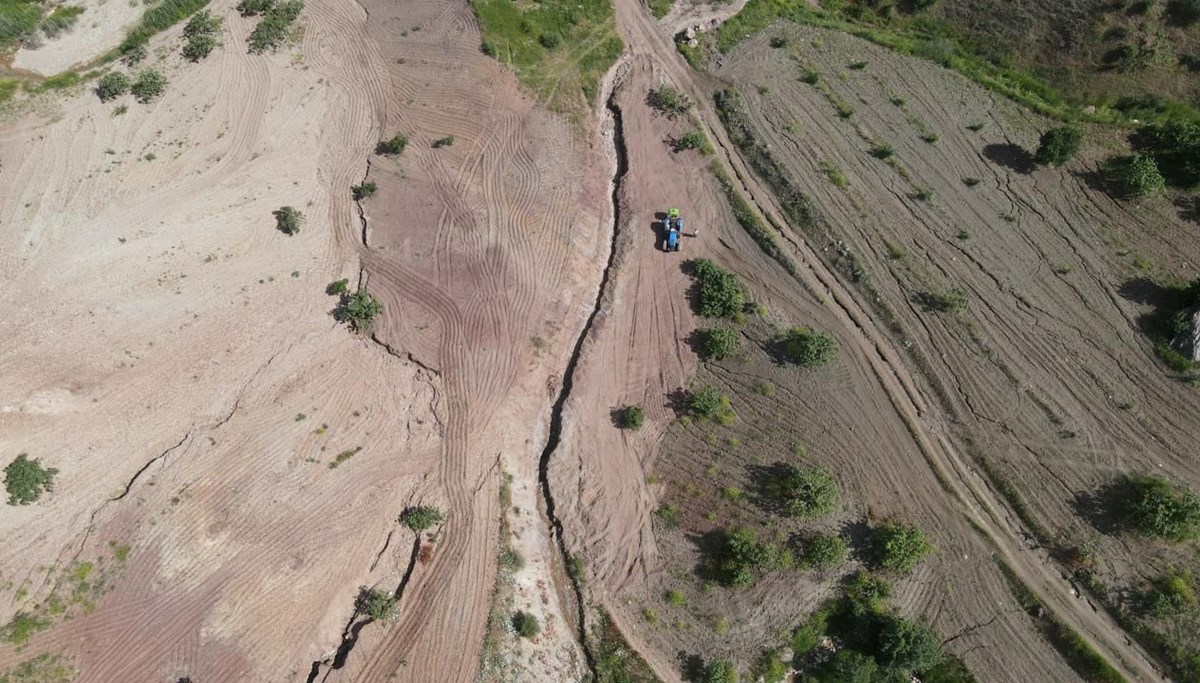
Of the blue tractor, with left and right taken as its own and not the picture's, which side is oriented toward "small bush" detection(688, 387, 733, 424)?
front

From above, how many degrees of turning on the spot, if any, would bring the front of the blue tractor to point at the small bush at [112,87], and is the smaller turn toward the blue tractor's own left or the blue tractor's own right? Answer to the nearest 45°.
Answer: approximately 90° to the blue tractor's own right

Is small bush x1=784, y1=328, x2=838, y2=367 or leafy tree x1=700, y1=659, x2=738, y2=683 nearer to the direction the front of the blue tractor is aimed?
the leafy tree

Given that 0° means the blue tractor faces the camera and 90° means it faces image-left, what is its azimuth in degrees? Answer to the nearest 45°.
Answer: approximately 0°

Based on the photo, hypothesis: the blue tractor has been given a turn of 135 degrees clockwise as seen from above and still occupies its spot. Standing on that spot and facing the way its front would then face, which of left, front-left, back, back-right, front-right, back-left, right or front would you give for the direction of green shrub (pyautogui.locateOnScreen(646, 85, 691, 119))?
front-right

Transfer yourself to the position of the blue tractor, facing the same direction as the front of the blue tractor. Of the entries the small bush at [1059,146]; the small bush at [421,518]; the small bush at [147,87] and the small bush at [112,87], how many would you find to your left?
1

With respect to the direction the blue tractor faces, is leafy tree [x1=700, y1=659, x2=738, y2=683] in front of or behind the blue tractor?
in front

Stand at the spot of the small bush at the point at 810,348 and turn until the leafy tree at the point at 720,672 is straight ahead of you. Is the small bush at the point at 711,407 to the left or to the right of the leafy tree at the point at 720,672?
right

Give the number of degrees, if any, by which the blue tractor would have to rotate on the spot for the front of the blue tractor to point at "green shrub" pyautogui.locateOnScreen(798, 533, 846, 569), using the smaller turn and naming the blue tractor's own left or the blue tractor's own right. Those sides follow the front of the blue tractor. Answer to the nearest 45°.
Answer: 0° — it already faces it

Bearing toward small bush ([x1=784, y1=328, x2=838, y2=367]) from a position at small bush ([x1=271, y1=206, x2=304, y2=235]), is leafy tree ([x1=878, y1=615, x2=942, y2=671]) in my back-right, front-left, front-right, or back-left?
front-right
